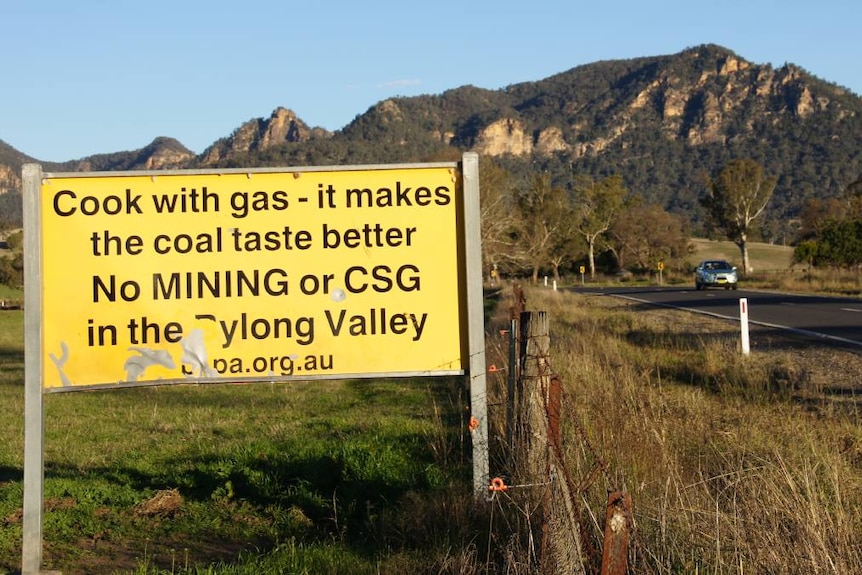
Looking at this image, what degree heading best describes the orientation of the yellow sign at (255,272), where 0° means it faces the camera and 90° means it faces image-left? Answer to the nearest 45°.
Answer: approximately 0°

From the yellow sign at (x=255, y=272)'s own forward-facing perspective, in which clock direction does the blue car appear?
The blue car is roughly at 7 o'clock from the yellow sign.

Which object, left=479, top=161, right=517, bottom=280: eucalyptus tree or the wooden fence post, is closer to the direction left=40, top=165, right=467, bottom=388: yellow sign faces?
the wooden fence post

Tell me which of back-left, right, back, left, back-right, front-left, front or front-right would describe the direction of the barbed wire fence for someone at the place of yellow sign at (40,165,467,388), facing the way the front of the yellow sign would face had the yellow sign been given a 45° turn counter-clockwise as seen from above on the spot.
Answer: front

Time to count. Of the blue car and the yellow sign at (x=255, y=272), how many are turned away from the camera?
0

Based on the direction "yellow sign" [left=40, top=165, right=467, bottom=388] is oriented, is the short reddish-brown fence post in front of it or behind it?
in front

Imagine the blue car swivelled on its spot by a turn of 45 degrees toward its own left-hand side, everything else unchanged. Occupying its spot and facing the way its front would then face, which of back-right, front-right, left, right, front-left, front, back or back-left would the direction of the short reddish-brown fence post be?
right

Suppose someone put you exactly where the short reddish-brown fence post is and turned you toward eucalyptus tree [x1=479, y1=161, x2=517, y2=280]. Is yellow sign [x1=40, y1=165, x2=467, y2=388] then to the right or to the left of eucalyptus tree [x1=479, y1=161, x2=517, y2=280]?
left

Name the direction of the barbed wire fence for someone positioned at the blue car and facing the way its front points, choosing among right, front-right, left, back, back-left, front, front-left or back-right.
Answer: front-right
